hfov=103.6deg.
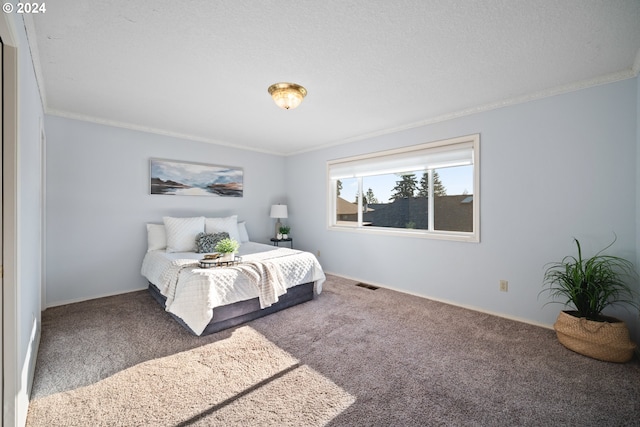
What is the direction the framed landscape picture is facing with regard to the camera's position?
facing the viewer and to the right of the viewer

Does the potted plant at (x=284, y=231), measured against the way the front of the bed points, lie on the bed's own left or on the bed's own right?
on the bed's own left

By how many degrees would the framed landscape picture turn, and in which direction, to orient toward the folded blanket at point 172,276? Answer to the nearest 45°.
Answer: approximately 45° to its right

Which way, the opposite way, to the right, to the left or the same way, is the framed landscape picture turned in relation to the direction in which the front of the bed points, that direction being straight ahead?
the same way

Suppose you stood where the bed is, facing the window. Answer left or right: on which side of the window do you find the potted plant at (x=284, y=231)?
left

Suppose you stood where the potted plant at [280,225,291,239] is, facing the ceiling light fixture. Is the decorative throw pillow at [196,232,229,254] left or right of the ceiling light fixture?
right

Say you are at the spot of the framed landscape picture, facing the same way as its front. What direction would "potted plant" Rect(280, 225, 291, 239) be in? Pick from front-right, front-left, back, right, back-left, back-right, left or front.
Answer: front-left

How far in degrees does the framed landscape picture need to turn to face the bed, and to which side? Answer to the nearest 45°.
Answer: approximately 45° to its right

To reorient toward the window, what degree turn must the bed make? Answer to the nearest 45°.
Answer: approximately 45° to its left

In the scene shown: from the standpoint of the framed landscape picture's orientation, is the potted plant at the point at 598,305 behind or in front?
in front

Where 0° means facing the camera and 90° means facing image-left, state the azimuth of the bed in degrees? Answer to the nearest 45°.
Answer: approximately 315°

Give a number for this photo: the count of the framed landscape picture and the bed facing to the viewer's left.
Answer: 0
